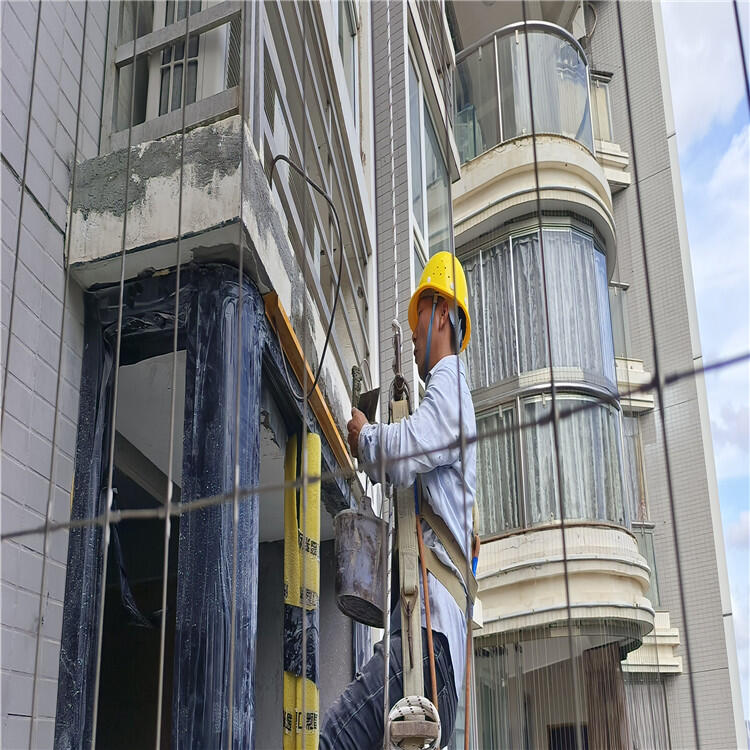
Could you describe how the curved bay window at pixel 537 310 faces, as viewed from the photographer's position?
facing the viewer

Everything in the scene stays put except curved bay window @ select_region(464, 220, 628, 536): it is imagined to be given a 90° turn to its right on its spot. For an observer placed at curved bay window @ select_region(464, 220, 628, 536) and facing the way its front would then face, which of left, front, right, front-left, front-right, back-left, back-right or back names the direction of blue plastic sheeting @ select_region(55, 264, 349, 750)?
left

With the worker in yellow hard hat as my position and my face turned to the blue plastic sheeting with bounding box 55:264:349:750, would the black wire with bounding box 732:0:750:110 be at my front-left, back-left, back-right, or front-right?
back-left

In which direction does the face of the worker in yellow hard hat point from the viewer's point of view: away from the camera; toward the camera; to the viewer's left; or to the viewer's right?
to the viewer's left

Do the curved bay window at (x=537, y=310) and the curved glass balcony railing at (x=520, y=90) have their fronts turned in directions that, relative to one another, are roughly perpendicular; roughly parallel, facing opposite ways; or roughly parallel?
roughly parallel

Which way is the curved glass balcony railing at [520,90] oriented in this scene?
toward the camera

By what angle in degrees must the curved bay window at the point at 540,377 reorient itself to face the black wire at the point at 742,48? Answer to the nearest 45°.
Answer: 0° — it already faces it

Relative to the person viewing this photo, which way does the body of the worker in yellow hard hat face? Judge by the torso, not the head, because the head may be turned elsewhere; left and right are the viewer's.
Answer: facing to the left of the viewer

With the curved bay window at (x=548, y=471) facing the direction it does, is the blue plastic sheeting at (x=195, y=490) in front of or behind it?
in front

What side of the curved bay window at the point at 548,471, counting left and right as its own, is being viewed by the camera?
front

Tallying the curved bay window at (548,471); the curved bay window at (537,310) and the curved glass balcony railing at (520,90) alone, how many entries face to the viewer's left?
0

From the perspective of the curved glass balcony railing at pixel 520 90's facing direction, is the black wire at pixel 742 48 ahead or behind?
ahead
